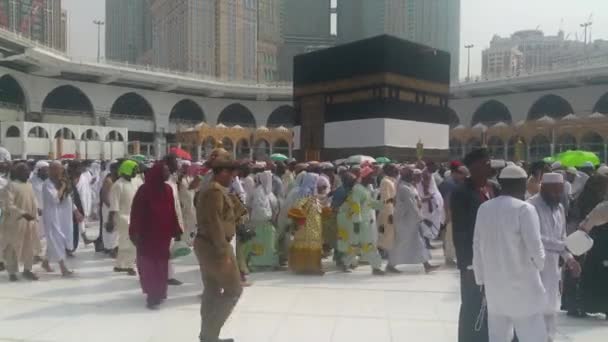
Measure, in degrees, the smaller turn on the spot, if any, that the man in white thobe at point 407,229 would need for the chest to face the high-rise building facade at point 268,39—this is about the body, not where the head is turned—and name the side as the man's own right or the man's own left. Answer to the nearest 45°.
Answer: approximately 90° to the man's own left

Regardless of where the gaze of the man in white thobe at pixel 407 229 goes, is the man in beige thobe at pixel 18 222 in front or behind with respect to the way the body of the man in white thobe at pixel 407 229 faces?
behind

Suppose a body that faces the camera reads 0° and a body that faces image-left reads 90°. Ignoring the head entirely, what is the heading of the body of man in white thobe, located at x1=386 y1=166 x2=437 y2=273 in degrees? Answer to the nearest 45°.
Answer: approximately 270°

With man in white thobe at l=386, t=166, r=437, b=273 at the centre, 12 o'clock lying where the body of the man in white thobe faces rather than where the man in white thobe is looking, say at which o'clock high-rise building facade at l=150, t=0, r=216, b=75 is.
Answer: The high-rise building facade is roughly at 8 o'clock from the man in white thobe.
